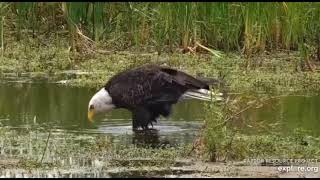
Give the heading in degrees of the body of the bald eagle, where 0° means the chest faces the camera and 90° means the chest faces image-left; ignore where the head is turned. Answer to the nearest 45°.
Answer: approximately 90°
